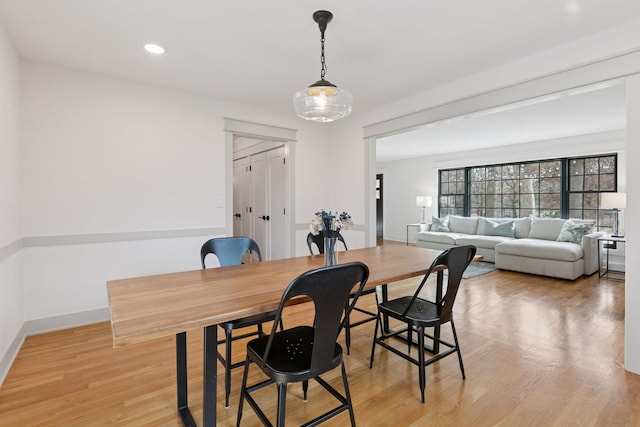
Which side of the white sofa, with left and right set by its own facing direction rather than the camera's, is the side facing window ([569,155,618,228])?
left

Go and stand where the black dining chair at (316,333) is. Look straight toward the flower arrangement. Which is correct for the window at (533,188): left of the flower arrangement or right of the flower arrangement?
right

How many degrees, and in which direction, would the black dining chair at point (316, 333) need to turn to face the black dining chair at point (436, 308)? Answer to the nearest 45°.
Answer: approximately 90° to its right

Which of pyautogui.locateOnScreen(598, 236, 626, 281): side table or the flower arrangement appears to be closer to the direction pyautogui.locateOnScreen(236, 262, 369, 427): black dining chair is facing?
the flower arrangement

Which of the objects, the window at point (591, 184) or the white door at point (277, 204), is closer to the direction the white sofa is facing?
the white door

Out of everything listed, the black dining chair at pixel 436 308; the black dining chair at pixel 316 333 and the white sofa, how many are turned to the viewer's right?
0

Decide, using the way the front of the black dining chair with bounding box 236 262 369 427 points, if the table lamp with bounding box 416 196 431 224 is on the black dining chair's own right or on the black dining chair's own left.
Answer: on the black dining chair's own right

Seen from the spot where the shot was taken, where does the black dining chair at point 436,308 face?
facing away from the viewer and to the left of the viewer

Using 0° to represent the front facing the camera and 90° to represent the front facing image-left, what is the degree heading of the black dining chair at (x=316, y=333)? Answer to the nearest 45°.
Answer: approximately 135°

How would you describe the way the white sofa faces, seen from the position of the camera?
facing the viewer and to the left of the viewer

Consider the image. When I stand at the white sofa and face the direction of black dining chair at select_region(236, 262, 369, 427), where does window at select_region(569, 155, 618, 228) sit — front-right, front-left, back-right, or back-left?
back-left

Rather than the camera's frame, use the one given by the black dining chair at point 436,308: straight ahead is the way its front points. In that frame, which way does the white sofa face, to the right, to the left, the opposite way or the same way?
to the left
